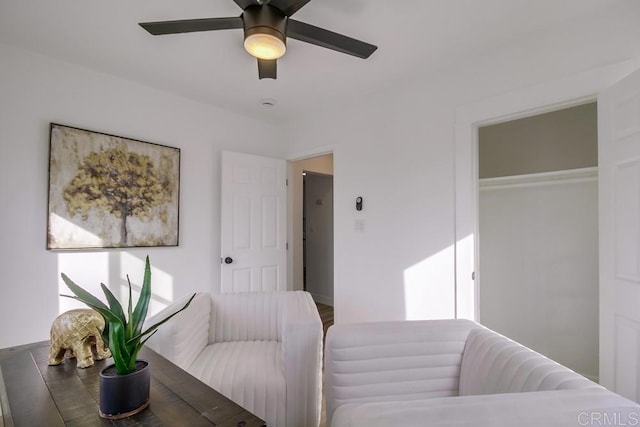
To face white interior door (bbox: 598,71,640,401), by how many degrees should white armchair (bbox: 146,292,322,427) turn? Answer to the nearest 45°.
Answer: approximately 90° to its left

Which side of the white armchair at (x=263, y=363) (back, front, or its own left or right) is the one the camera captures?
front

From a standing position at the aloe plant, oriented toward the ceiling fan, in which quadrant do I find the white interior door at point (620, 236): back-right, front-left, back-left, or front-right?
front-right

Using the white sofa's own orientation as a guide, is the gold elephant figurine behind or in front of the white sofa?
in front

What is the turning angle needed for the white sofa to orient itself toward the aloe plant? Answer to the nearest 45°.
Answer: approximately 45° to its left

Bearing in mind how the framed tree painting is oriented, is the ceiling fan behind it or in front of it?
in front

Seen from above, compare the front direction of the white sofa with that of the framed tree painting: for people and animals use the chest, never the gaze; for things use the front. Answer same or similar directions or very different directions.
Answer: very different directions

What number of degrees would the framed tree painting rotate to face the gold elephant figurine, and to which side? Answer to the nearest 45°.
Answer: approximately 45° to its right

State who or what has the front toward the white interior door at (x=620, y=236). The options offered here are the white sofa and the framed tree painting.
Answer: the framed tree painting

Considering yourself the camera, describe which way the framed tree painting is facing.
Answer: facing the viewer and to the right of the viewer

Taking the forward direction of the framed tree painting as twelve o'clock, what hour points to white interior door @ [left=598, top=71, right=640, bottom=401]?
The white interior door is roughly at 12 o'clock from the framed tree painting.

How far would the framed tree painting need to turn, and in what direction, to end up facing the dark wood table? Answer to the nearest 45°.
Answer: approximately 45° to its right
